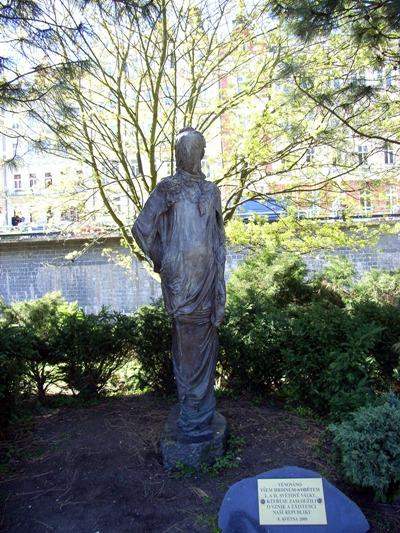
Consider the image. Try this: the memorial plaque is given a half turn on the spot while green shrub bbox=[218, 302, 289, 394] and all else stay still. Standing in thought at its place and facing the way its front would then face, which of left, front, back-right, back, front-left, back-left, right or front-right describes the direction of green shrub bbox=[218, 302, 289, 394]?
front

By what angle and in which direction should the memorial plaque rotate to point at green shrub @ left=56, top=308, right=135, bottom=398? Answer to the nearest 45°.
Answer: approximately 135° to its right

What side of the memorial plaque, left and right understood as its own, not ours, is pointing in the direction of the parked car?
back

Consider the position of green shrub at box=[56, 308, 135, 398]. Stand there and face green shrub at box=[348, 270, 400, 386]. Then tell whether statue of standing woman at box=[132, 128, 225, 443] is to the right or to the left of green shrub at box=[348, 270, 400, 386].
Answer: right

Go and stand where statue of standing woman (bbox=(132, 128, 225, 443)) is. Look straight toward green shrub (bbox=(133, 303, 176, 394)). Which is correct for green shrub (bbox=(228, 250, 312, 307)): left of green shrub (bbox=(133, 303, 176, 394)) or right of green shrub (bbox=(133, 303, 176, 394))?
right
